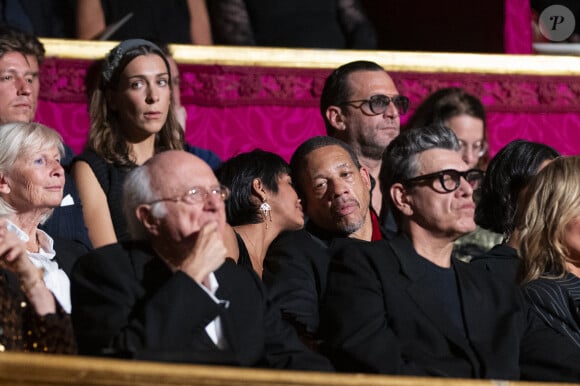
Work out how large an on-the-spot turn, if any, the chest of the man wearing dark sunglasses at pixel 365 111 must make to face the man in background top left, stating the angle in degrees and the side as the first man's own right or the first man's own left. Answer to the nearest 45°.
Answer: approximately 135° to the first man's own right

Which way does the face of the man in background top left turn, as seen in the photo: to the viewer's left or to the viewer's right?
to the viewer's right

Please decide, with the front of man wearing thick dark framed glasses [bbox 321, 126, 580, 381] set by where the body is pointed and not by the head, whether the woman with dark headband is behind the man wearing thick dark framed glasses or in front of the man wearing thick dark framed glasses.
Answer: behind

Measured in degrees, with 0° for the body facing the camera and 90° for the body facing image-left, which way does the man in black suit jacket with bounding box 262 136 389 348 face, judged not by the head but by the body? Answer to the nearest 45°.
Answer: approximately 315°

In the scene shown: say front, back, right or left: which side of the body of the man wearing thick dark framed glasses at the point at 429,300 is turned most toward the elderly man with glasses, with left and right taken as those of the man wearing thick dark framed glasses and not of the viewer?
right
